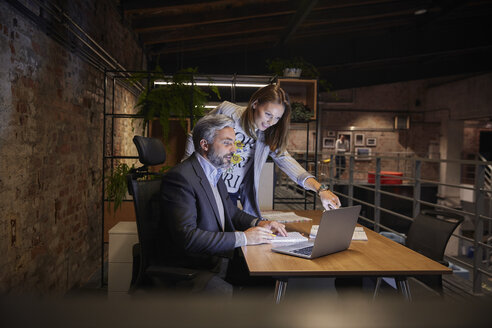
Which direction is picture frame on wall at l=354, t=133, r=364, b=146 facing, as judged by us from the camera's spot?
facing the viewer

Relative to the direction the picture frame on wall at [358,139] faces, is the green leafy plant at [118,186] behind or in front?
in front

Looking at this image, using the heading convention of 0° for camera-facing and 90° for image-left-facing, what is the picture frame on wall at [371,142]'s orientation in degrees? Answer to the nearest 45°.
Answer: approximately 0°

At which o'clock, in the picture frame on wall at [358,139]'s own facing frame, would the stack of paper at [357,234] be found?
The stack of paper is roughly at 12 o'clock from the picture frame on wall.

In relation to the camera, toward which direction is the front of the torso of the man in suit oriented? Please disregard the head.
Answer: to the viewer's right

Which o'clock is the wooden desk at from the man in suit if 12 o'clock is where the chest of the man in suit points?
The wooden desk is roughly at 1 o'clock from the man in suit.

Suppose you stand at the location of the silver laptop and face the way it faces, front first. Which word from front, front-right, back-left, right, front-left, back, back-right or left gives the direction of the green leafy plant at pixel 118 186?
front

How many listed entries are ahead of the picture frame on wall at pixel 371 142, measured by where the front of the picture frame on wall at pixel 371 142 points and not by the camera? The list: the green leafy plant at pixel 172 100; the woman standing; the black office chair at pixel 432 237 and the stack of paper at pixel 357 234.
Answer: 4

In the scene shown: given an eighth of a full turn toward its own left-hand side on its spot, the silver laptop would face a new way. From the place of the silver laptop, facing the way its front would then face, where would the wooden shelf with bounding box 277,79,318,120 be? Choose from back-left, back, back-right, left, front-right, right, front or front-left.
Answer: right

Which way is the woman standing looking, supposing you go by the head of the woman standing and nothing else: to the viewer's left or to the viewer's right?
to the viewer's right

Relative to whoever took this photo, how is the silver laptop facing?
facing away from the viewer and to the left of the viewer

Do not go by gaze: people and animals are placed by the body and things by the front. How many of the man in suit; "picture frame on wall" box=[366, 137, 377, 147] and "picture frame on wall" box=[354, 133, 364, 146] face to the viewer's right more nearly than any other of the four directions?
1

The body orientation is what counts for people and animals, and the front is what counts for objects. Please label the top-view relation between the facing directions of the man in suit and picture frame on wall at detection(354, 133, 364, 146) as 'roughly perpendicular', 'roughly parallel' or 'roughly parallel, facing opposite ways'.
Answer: roughly perpendicular

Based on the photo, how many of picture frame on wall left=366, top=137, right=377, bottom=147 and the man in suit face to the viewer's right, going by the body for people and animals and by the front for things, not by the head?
1

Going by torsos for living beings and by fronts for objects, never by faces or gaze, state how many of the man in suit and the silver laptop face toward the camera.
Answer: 0

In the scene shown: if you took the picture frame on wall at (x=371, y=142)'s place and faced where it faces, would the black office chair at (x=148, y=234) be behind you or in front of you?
in front
